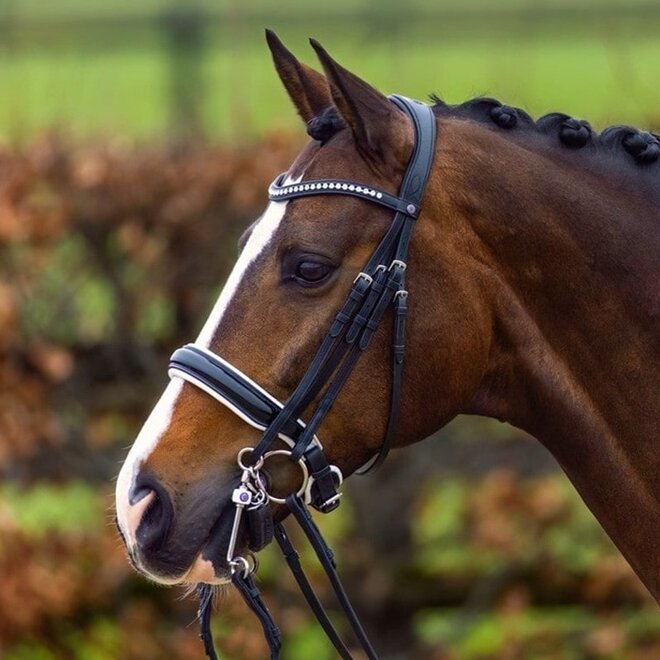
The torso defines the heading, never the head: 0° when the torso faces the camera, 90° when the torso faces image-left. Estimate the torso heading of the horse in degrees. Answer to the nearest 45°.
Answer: approximately 90°
